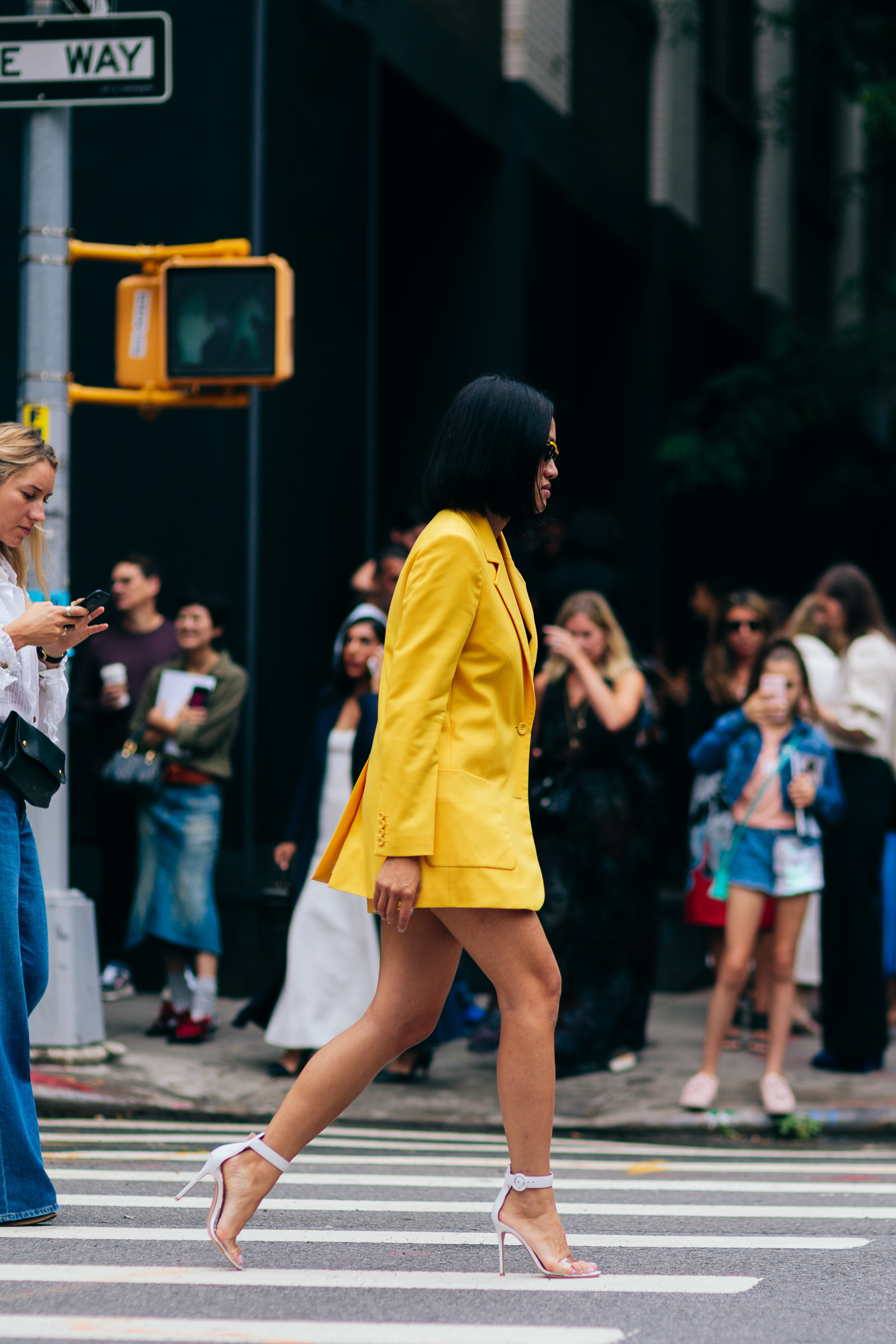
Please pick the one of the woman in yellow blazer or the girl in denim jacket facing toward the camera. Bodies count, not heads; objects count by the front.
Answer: the girl in denim jacket

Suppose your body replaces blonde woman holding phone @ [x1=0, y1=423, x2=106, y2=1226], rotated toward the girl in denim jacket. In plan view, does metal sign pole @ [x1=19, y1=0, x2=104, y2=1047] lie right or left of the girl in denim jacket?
left

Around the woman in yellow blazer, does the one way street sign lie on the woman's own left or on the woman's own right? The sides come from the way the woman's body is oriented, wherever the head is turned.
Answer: on the woman's own left

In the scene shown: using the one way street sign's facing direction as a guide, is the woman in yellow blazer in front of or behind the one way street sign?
in front

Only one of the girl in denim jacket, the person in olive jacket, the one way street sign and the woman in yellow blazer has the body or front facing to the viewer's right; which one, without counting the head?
the woman in yellow blazer

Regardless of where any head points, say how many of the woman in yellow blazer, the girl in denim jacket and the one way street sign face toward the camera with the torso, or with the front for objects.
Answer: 2

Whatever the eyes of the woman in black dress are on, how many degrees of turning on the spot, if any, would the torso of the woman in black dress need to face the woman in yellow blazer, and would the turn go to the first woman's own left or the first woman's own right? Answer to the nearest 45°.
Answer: approximately 45° to the first woman's own left

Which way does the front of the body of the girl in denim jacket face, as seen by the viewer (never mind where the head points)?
toward the camera

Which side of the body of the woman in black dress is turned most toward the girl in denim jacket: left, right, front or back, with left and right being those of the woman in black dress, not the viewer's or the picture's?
left

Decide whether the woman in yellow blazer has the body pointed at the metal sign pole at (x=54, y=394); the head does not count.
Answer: no

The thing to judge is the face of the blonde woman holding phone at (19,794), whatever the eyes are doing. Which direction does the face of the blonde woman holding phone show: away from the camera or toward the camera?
toward the camera

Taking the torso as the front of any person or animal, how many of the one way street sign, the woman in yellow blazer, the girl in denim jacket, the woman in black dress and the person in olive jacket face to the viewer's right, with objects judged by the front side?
1

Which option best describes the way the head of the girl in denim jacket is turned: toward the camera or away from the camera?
toward the camera

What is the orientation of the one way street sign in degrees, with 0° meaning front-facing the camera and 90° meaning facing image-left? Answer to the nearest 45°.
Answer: approximately 0°

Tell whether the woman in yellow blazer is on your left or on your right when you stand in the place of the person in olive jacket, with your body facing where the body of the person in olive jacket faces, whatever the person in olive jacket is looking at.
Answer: on your left

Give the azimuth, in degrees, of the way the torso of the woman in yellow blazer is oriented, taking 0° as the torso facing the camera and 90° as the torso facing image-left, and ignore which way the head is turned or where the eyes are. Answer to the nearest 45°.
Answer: approximately 270°

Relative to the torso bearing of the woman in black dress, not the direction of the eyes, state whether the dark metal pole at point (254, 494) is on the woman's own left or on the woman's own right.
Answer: on the woman's own right

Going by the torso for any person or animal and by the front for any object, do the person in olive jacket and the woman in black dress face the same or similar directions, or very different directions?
same or similar directions

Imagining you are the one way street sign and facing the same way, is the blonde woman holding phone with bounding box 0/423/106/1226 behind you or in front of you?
in front
